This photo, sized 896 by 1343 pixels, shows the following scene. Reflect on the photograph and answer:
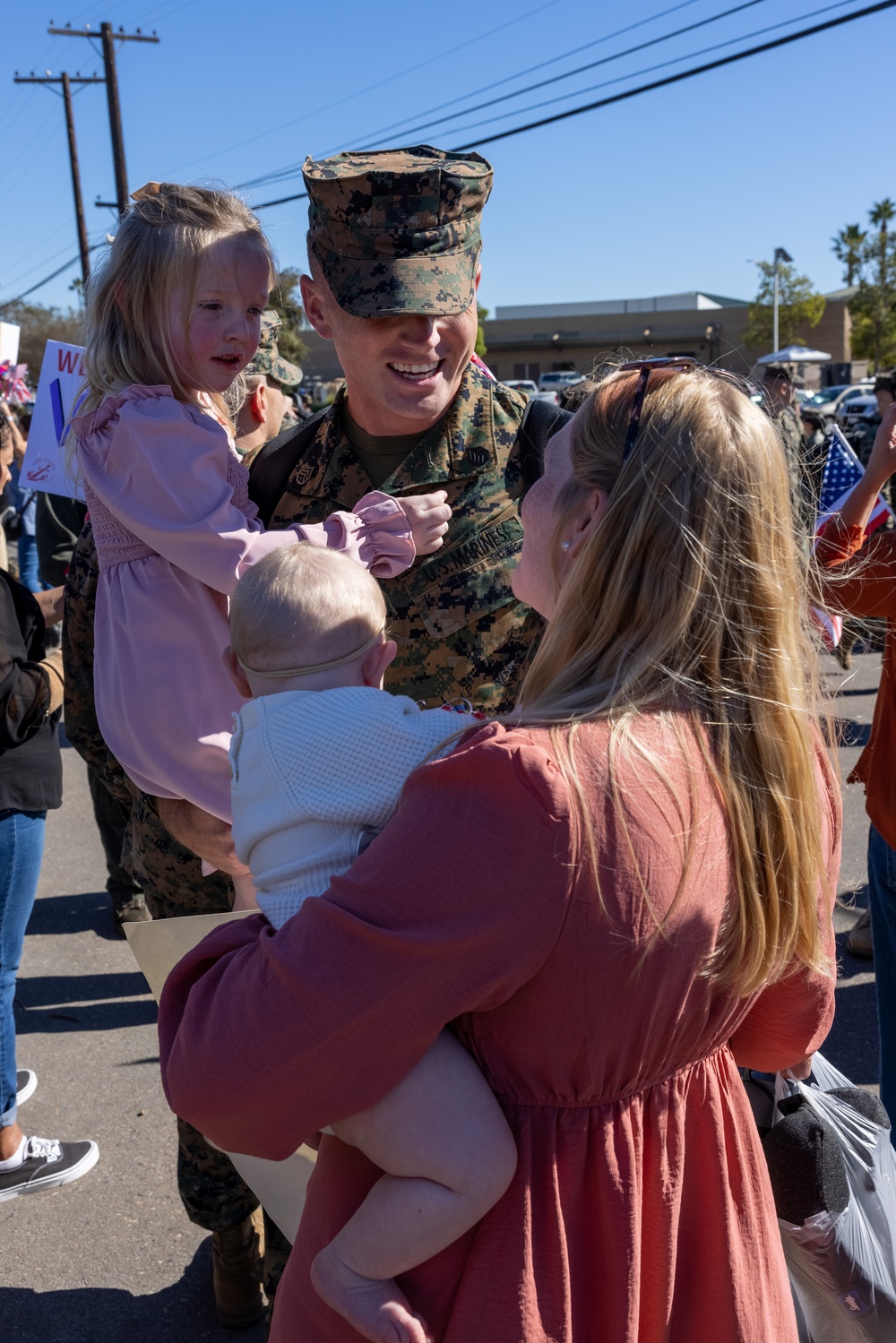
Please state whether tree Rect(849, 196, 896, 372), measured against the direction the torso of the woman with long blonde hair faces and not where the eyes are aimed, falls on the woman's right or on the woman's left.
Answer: on the woman's right

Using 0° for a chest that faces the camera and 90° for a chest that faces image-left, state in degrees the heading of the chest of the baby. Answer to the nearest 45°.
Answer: approximately 225°

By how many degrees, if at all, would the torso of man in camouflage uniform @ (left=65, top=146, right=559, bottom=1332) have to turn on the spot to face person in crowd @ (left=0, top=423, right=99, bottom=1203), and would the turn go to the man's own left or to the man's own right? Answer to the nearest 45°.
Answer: approximately 135° to the man's own right

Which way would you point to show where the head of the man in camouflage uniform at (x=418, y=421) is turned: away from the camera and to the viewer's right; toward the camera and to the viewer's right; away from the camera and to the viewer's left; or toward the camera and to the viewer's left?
toward the camera and to the viewer's right

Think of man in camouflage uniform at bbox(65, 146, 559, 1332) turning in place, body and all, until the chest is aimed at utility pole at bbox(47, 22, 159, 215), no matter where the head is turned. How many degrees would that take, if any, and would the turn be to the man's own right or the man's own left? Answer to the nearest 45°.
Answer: approximately 180°

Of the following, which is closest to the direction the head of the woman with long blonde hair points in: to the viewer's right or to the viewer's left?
to the viewer's left

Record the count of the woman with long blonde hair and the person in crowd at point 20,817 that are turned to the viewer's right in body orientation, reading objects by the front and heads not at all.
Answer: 1

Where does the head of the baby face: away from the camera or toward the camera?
away from the camera

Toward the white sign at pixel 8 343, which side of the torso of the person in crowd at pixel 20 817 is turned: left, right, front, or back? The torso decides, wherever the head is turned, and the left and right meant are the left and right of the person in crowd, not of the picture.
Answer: left

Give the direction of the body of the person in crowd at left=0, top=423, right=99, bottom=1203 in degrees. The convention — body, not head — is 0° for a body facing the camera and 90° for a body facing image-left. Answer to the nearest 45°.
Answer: approximately 270°

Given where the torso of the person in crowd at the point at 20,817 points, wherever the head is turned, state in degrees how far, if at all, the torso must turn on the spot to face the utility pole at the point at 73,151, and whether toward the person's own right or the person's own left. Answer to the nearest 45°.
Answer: approximately 90° to the person's own left

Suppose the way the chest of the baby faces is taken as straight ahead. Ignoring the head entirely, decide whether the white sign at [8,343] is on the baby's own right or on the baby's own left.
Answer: on the baby's own left

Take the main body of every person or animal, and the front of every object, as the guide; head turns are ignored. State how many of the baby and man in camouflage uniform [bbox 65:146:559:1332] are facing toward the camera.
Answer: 1
